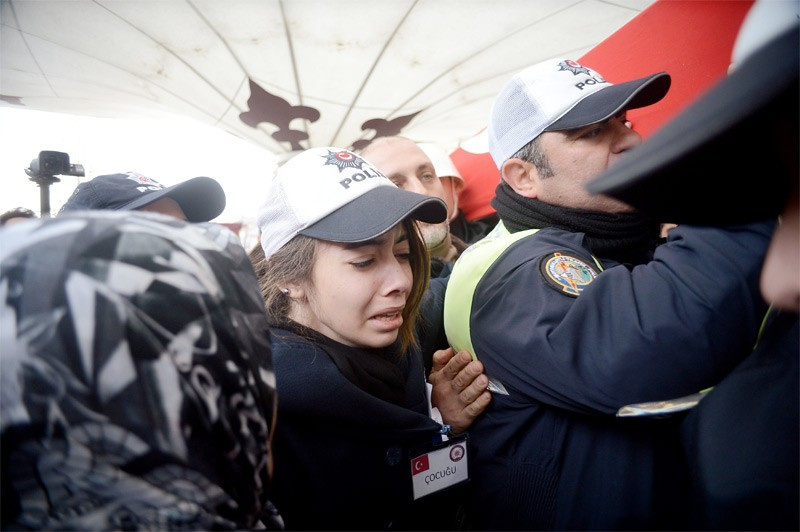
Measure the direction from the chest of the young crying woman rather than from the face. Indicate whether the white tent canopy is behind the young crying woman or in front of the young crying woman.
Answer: behind

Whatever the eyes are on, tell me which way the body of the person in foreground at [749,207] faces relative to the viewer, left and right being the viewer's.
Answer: facing to the left of the viewer

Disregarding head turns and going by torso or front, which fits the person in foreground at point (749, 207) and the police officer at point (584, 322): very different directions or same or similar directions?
very different directions

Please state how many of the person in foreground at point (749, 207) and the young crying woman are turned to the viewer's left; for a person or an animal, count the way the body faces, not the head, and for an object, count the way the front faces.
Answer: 1

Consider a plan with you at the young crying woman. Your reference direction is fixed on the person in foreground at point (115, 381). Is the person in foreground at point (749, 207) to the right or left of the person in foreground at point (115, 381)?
left

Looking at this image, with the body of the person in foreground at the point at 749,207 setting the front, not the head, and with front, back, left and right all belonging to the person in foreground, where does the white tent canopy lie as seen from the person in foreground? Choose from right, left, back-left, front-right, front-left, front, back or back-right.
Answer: front-right

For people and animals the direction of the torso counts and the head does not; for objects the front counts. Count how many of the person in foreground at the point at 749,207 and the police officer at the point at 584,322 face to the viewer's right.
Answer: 1

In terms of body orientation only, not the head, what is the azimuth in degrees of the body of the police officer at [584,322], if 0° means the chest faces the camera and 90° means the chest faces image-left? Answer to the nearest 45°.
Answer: approximately 270°
